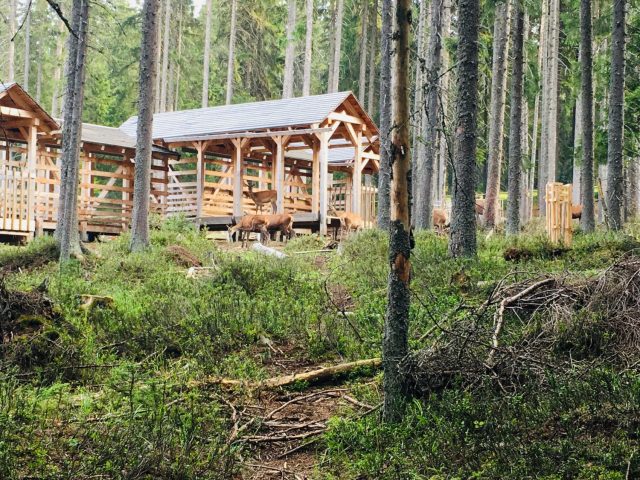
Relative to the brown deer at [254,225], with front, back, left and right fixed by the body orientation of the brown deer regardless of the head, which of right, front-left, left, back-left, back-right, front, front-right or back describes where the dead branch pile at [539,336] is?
left

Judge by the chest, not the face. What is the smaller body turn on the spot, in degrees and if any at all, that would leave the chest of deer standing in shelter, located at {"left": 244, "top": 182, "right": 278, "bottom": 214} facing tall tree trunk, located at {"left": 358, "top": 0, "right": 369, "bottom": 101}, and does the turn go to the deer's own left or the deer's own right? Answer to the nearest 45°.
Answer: approximately 90° to the deer's own right

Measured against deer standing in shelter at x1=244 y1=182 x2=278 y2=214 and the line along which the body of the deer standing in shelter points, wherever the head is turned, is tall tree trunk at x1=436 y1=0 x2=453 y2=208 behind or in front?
behind

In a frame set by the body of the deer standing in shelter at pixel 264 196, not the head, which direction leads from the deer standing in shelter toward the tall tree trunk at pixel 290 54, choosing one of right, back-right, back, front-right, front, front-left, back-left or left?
right

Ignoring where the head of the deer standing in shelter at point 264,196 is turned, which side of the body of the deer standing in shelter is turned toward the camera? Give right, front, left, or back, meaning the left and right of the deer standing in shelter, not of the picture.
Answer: left

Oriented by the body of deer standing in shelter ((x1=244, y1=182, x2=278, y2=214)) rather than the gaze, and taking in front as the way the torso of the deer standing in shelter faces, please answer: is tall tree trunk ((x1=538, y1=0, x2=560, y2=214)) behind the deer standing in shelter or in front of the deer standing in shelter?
behind

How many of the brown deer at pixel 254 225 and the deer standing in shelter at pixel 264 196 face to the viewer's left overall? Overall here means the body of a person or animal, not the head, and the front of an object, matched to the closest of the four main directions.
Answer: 2

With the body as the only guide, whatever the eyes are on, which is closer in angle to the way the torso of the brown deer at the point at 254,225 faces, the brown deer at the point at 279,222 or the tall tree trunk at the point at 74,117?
the tall tree trunk

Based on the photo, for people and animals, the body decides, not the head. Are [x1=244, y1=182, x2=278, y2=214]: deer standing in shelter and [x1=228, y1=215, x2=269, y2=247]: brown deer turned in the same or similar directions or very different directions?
same or similar directions

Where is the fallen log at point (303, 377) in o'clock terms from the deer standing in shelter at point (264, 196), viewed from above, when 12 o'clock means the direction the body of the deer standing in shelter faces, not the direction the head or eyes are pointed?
The fallen log is roughly at 9 o'clock from the deer standing in shelter.

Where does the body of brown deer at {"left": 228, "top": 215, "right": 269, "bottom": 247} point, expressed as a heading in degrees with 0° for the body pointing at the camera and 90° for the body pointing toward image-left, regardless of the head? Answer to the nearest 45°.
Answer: approximately 90°

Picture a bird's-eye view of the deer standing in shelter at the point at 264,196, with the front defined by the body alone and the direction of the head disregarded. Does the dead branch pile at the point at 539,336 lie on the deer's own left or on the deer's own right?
on the deer's own left
